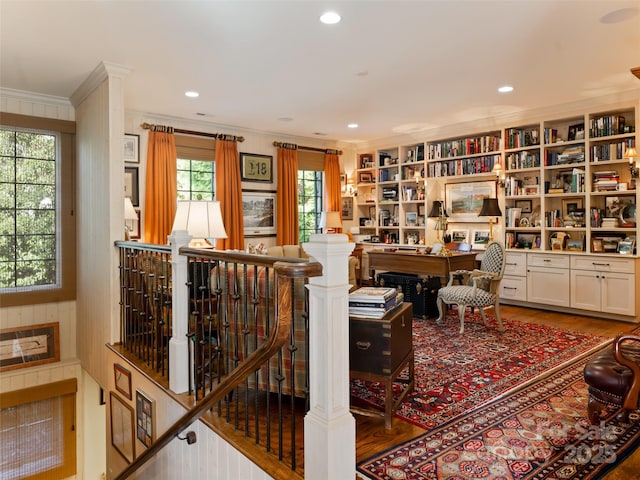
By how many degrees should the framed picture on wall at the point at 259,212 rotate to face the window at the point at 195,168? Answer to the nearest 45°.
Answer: approximately 90° to its right

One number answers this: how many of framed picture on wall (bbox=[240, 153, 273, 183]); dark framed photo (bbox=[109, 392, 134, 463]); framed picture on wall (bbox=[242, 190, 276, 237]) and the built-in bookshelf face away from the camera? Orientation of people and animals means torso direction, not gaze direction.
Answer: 0

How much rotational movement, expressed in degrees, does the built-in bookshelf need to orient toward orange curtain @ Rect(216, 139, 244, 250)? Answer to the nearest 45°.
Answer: approximately 45° to its right

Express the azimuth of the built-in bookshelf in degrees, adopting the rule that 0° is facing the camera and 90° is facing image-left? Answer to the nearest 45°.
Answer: approximately 45°

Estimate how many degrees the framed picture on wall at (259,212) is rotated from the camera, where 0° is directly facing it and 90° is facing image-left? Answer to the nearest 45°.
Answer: approximately 315°

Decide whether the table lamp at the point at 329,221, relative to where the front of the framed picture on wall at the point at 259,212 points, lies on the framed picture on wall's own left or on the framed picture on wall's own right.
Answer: on the framed picture on wall's own left

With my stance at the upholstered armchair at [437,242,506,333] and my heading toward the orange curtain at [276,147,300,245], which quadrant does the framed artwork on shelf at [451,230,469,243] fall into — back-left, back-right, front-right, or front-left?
front-right

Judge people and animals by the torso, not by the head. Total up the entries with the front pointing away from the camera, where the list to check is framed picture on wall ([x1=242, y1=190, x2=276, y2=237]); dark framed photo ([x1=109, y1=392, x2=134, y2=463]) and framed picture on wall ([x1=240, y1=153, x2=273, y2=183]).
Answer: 0

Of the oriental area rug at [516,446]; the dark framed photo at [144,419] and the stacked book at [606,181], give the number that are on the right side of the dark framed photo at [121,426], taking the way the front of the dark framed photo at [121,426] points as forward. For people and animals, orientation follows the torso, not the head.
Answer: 0

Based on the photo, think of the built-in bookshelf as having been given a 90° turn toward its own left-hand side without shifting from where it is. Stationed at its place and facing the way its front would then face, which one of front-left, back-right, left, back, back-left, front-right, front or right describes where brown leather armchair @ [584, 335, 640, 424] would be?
front-right

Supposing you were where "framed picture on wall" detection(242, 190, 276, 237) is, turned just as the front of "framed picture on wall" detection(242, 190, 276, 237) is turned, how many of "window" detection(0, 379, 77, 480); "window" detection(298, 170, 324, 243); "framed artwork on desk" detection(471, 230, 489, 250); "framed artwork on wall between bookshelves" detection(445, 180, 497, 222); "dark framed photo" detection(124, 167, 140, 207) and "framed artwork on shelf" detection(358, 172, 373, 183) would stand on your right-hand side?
2

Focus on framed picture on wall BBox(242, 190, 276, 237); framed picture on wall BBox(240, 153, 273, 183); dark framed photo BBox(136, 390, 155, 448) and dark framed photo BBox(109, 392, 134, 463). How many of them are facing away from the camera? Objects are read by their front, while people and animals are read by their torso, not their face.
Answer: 0

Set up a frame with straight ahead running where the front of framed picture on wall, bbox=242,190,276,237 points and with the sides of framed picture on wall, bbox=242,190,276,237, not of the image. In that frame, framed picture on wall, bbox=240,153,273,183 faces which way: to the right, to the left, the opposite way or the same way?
the same way
